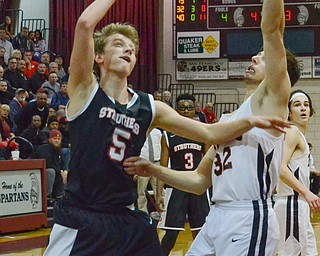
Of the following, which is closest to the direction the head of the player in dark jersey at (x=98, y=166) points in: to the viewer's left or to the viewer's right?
to the viewer's right

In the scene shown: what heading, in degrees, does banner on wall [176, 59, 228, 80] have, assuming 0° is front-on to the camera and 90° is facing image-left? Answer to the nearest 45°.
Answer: approximately 0°

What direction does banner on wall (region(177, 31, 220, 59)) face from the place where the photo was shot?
facing the viewer

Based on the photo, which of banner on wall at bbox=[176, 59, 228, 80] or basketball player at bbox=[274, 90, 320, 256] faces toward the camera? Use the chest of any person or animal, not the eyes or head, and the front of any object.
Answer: the banner on wall

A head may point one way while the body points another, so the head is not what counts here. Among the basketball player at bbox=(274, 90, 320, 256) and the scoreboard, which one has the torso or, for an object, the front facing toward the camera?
the scoreboard

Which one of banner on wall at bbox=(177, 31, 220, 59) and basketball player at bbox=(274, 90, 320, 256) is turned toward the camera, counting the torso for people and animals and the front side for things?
the banner on wall

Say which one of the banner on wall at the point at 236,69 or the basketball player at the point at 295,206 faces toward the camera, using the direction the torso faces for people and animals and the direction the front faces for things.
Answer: the banner on wall

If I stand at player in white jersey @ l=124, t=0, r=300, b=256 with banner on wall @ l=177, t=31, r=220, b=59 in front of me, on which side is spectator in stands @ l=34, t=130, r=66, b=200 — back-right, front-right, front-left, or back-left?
front-left

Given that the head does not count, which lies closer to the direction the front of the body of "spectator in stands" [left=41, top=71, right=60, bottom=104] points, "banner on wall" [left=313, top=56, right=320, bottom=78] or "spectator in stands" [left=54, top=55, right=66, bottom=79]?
the banner on wall
